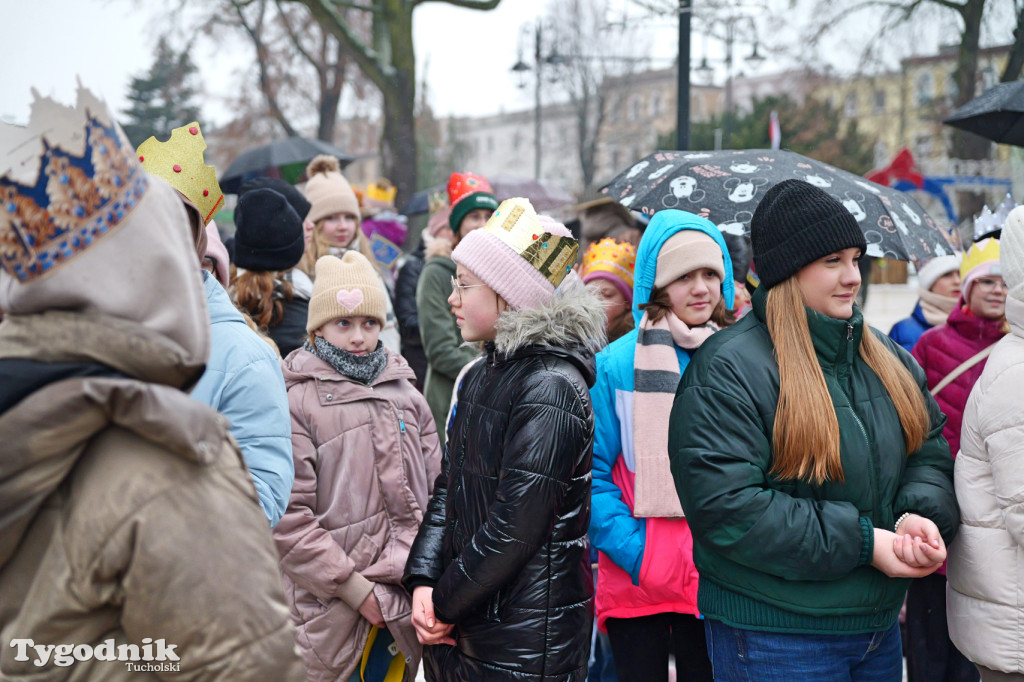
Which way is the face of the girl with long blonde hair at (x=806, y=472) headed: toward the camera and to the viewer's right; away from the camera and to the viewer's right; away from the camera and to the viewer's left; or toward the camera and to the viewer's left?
toward the camera and to the viewer's right

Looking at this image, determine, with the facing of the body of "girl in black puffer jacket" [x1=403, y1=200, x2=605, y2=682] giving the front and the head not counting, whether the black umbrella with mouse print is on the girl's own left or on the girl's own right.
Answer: on the girl's own right

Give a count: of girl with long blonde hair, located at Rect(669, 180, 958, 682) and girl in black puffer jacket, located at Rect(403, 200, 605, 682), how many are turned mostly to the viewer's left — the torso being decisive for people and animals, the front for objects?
1

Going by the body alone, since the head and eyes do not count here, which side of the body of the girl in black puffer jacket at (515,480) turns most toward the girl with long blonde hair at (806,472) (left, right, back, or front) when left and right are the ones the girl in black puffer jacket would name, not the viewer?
back

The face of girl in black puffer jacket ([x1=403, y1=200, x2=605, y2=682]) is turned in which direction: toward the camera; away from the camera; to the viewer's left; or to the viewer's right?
to the viewer's left

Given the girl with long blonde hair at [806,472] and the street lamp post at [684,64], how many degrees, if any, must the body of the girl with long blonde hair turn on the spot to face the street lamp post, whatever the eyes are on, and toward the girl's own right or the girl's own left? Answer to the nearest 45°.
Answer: approximately 135° to the girl's own left

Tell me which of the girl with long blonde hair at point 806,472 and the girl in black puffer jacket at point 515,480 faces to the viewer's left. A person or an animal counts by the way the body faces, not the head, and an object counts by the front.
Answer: the girl in black puffer jacket

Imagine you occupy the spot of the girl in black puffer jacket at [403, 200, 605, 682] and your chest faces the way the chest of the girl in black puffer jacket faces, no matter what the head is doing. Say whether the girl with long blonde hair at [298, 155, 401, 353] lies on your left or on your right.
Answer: on your right

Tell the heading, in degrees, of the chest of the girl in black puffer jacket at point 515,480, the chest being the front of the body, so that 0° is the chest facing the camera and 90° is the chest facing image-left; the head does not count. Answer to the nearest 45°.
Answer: approximately 90°

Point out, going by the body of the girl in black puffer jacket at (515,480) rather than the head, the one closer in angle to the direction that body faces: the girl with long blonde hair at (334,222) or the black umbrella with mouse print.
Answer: the girl with long blonde hair

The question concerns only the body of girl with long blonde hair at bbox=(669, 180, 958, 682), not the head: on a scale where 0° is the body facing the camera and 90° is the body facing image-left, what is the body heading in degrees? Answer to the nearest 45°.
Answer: approximately 315°

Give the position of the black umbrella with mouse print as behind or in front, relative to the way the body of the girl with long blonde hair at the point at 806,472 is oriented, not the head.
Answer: behind
